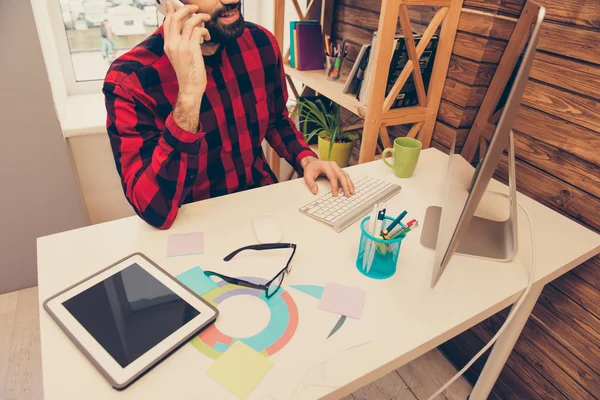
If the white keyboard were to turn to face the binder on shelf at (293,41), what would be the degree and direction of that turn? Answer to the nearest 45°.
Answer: approximately 45° to its right

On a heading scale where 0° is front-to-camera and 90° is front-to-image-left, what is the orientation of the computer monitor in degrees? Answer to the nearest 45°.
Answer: approximately 90°

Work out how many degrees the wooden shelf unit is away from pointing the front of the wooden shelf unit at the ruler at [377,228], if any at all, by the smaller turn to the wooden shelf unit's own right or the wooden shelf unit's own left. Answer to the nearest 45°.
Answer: approximately 45° to the wooden shelf unit's own left

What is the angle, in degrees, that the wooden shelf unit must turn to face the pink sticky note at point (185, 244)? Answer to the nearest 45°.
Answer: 0° — it already faces it

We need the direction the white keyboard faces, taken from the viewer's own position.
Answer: facing away from the viewer and to the left of the viewer
